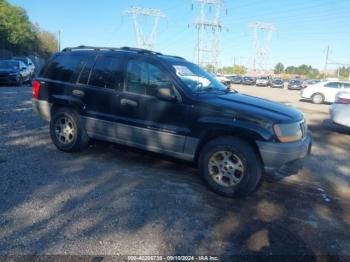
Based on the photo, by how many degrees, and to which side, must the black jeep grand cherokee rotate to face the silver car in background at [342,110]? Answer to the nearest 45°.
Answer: approximately 90° to its left

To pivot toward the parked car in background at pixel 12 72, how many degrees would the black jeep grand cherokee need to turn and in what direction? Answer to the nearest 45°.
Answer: approximately 180°

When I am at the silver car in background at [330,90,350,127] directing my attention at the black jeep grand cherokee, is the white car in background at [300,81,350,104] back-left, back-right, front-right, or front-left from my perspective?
back-right

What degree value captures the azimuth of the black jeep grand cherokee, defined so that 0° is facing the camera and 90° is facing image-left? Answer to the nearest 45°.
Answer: approximately 315°

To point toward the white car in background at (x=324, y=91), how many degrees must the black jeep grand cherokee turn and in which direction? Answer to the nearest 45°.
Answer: approximately 90° to its left
